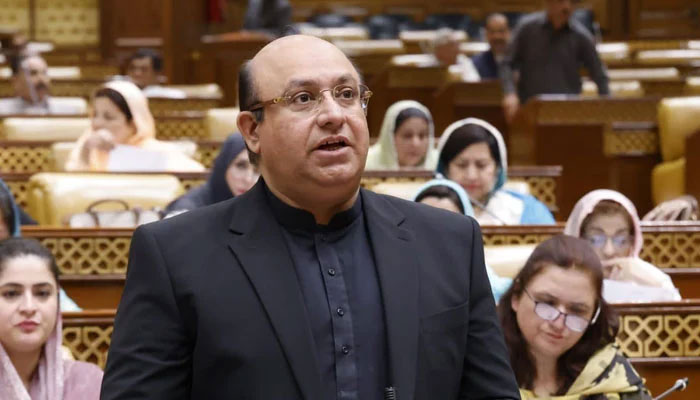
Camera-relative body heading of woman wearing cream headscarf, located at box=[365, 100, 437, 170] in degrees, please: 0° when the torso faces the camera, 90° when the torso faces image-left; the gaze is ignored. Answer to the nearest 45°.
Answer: approximately 315°

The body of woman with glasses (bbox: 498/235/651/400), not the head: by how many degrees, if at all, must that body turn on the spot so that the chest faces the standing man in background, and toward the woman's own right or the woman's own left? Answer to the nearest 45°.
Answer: approximately 180°

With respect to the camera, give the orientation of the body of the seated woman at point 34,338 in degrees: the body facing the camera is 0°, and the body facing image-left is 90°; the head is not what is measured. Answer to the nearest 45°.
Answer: approximately 0°
